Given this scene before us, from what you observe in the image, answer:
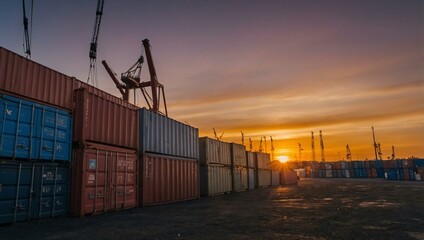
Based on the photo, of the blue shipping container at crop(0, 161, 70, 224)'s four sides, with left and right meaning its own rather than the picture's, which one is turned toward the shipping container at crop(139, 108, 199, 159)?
left

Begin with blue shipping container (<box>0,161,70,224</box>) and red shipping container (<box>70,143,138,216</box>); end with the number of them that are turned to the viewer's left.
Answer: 0

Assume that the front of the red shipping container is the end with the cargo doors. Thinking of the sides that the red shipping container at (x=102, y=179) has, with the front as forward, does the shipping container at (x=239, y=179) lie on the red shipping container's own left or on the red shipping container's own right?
on the red shipping container's own left

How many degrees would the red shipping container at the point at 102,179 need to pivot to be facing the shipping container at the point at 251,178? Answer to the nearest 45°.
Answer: approximately 90° to its left

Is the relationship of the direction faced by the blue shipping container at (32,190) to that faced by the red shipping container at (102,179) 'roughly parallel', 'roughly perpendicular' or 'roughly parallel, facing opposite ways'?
roughly parallel

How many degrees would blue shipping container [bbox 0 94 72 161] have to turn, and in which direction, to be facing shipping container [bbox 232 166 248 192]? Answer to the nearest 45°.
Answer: approximately 90° to its left

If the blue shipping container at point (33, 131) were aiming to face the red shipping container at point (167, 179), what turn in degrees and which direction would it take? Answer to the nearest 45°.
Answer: approximately 90° to its left

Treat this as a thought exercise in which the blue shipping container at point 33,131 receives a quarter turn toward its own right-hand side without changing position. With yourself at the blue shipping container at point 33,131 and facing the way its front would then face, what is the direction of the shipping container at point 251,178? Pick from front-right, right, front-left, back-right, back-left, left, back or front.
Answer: back

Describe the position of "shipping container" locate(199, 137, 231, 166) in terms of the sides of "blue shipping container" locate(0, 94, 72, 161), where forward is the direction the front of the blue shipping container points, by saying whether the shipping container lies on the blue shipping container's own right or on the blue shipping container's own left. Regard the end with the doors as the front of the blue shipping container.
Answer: on the blue shipping container's own left

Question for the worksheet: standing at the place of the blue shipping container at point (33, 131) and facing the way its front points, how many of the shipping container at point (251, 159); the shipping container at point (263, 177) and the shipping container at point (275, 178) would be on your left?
3

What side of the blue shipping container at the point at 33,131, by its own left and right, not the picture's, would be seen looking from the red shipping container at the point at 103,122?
left
